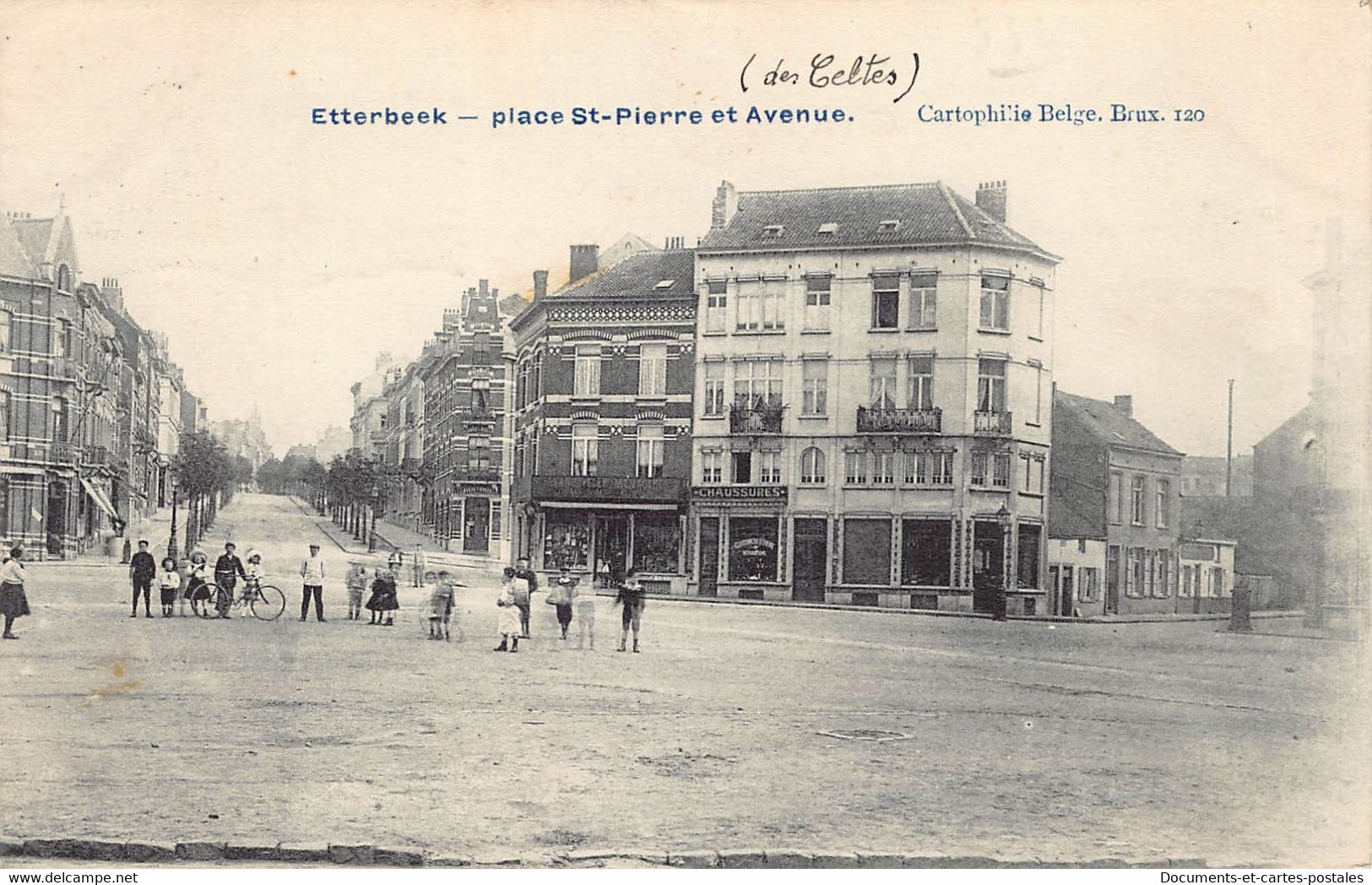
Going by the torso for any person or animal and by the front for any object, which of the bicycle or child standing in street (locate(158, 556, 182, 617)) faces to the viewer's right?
the bicycle

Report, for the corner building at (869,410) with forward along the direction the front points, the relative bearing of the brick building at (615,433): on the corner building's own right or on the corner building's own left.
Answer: on the corner building's own right

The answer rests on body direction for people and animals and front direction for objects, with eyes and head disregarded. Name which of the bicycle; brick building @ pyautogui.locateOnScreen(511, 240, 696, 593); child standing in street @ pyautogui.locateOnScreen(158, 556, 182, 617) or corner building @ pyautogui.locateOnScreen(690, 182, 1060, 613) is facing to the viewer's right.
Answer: the bicycle

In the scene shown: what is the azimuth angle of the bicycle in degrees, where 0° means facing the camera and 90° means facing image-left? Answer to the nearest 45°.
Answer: approximately 270°

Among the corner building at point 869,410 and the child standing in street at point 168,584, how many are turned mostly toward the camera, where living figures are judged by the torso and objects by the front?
2

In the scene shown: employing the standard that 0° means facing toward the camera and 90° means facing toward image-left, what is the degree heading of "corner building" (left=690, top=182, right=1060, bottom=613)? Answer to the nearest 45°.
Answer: approximately 0°
